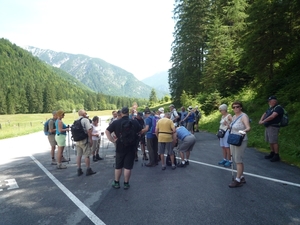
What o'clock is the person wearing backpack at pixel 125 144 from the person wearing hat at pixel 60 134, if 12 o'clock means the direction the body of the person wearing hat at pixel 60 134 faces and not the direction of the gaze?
the person wearing backpack at pixel 125 144 is roughly at 2 o'clock from the person wearing hat at pixel 60 134.

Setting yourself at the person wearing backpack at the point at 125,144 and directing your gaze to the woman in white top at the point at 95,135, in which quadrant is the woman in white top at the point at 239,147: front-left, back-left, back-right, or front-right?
back-right

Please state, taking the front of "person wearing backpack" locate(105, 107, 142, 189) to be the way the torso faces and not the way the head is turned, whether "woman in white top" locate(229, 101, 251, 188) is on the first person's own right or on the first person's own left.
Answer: on the first person's own right

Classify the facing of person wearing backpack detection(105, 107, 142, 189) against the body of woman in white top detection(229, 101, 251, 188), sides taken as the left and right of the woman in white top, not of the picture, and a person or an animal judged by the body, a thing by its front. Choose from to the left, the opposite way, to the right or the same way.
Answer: to the right

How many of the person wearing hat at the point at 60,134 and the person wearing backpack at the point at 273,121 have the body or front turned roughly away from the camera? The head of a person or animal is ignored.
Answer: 0

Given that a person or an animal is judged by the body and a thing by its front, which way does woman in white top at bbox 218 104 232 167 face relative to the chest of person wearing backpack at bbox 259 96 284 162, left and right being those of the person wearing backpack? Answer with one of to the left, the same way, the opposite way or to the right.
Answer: the same way

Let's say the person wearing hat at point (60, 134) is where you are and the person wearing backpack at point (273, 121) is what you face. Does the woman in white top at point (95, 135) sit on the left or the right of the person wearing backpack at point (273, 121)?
left

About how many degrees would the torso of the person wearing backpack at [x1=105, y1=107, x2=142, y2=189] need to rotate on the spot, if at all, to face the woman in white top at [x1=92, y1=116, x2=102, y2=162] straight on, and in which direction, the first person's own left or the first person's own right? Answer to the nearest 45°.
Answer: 0° — they already face them

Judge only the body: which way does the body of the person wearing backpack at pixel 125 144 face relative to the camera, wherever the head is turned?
away from the camera

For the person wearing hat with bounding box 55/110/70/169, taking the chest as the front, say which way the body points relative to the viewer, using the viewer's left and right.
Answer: facing to the right of the viewer

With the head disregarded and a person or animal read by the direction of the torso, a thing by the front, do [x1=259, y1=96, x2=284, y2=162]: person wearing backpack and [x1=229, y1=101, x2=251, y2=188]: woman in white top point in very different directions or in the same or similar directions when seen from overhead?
same or similar directions

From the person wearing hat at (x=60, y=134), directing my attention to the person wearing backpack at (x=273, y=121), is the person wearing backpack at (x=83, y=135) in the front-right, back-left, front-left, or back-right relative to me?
front-right

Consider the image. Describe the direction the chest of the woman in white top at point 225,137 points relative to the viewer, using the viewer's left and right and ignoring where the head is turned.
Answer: facing the viewer and to the left of the viewer

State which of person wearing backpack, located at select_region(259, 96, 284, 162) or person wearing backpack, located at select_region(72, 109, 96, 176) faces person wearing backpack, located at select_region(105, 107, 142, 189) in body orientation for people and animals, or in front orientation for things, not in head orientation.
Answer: person wearing backpack, located at select_region(259, 96, 284, 162)

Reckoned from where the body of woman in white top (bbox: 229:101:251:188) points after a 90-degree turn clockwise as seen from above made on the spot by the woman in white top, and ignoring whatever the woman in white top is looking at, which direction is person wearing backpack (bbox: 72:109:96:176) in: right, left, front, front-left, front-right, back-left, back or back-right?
front-left

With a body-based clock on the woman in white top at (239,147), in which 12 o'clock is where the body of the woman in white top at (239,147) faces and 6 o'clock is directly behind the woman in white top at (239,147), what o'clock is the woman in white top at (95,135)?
the woman in white top at (95,135) is roughly at 2 o'clock from the woman in white top at (239,147).

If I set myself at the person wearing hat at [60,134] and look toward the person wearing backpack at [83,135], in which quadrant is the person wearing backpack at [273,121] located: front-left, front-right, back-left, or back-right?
front-left

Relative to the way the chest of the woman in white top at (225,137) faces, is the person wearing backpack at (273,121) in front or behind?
behind

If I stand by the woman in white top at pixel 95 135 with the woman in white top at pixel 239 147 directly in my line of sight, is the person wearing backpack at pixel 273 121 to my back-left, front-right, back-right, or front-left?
front-left

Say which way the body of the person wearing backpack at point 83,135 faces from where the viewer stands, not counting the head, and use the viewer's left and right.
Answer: facing away from the viewer and to the right of the viewer
